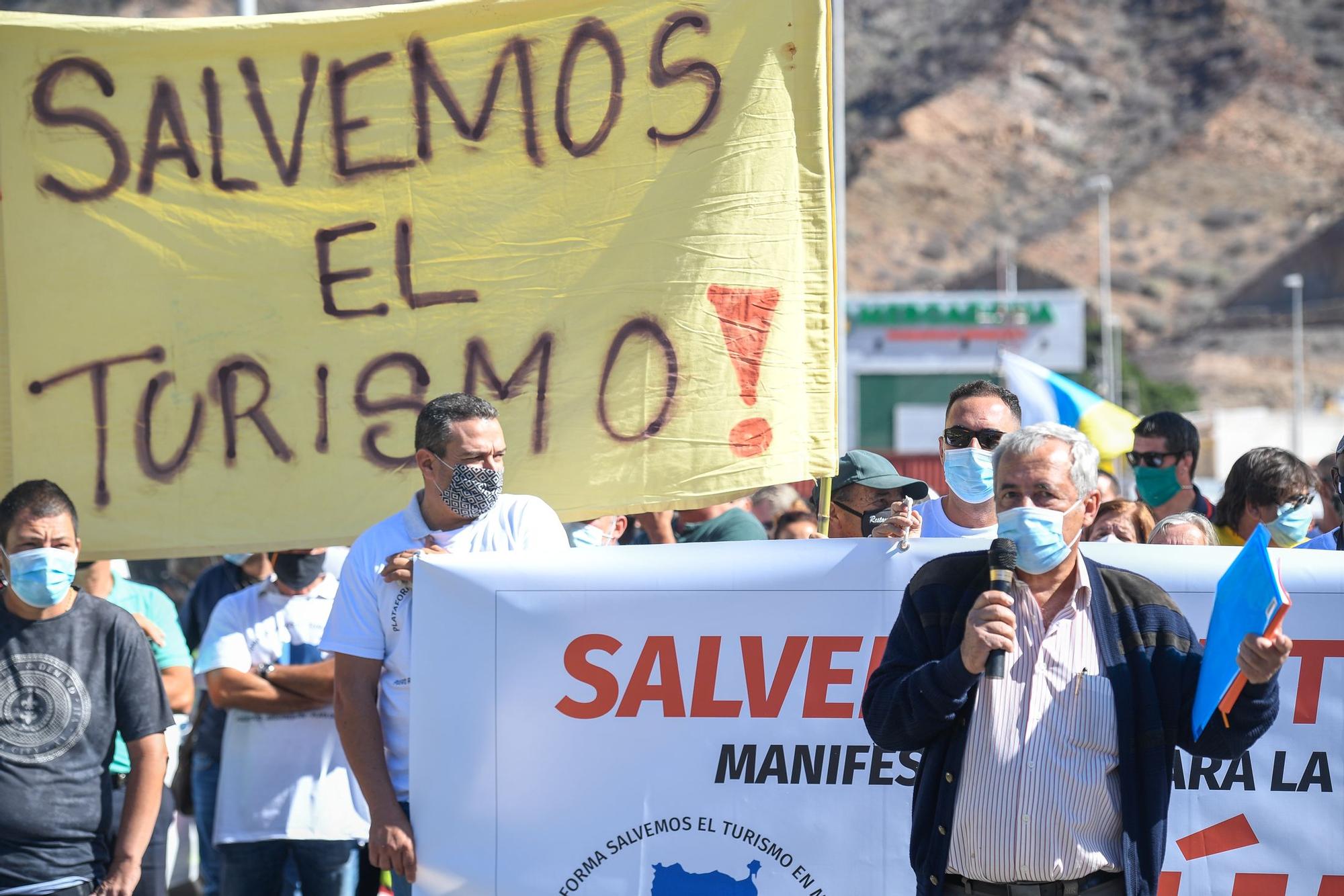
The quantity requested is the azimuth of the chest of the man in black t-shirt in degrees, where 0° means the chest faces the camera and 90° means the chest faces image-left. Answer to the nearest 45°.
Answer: approximately 0°

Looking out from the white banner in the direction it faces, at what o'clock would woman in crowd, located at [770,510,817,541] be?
The woman in crowd is roughly at 6 o'clock from the white banner.

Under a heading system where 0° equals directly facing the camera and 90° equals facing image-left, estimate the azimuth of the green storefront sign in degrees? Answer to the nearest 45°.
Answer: approximately 0°

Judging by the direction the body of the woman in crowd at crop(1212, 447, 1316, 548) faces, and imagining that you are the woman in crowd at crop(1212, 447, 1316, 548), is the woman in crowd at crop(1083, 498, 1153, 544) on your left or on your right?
on your right
